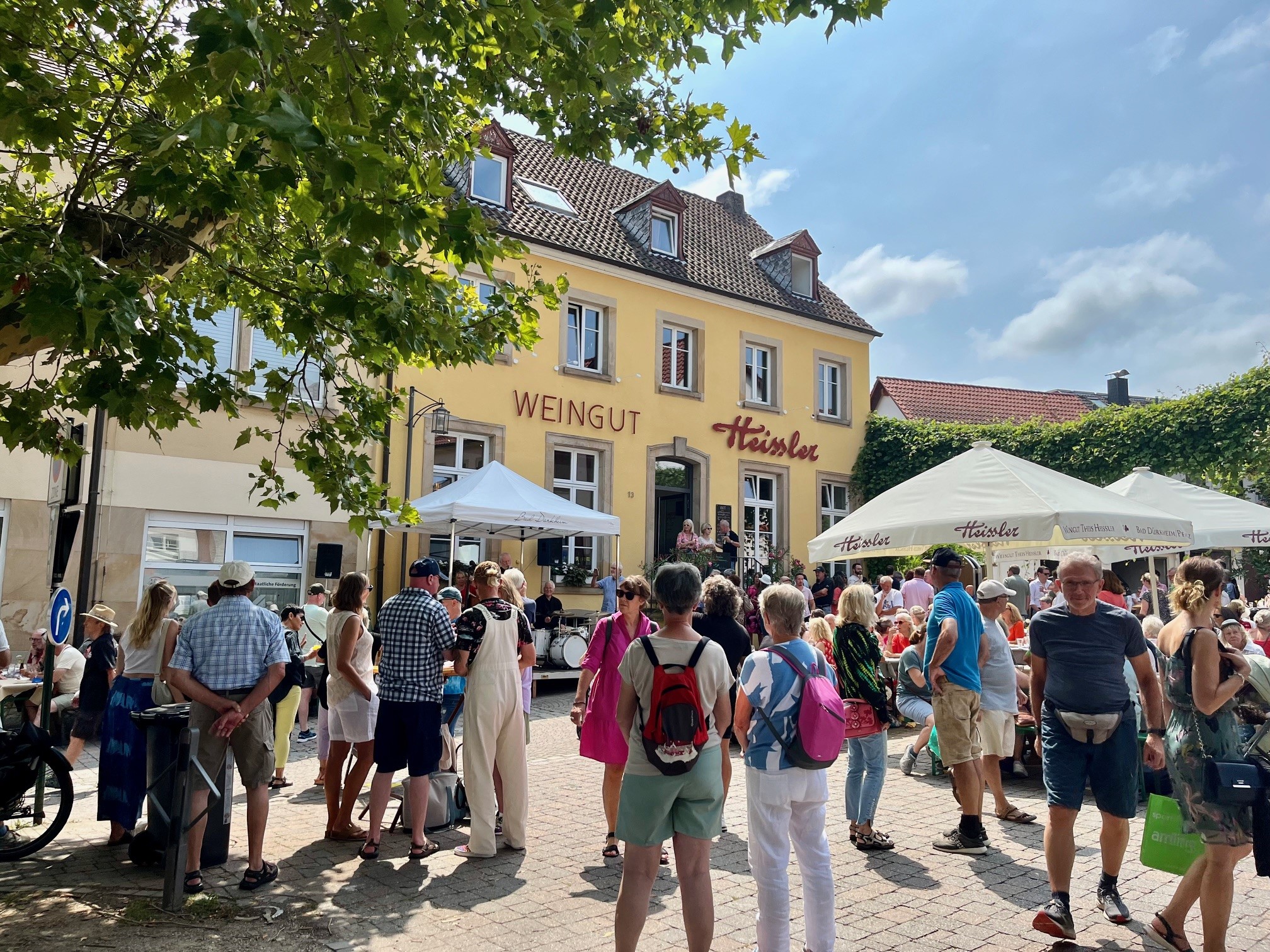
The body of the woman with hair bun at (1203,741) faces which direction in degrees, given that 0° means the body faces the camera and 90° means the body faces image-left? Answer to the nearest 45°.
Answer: approximately 225°

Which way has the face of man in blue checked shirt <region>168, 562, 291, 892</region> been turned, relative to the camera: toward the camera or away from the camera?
away from the camera

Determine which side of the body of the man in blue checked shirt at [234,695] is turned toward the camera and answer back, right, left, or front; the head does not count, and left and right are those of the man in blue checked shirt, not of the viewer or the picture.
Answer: back

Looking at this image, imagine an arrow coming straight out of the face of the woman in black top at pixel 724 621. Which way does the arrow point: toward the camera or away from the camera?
away from the camera

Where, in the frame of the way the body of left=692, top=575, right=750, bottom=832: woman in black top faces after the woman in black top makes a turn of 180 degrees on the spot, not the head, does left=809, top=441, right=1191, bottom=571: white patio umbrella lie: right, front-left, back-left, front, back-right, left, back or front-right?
back-left

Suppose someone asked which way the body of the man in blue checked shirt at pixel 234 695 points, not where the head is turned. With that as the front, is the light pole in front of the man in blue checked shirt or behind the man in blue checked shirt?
in front

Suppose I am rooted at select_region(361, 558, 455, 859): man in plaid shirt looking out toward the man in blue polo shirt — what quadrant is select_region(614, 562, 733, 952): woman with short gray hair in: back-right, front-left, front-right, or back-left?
front-right

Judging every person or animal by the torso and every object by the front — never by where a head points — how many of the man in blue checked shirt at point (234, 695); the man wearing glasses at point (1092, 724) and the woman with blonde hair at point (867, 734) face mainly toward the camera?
1

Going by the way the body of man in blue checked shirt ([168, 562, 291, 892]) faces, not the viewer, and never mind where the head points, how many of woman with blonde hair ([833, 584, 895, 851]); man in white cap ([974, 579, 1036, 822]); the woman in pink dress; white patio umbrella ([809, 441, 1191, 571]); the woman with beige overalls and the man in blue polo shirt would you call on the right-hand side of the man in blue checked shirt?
6

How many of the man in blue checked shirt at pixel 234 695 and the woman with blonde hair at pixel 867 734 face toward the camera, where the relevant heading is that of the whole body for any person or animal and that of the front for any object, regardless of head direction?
0

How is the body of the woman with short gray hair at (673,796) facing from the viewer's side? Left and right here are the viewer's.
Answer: facing away from the viewer

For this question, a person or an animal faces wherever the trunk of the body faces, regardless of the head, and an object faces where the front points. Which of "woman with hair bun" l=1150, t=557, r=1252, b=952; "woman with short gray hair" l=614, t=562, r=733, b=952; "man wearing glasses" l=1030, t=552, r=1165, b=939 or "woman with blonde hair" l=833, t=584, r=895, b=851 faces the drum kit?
the woman with short gray hair

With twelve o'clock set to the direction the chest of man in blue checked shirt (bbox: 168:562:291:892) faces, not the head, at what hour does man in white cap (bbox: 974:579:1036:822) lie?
The man in white cap is roughly at 3 o'clock from the man in blue checked shirt.

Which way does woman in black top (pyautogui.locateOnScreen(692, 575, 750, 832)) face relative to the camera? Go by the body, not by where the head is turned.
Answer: away from the camera
